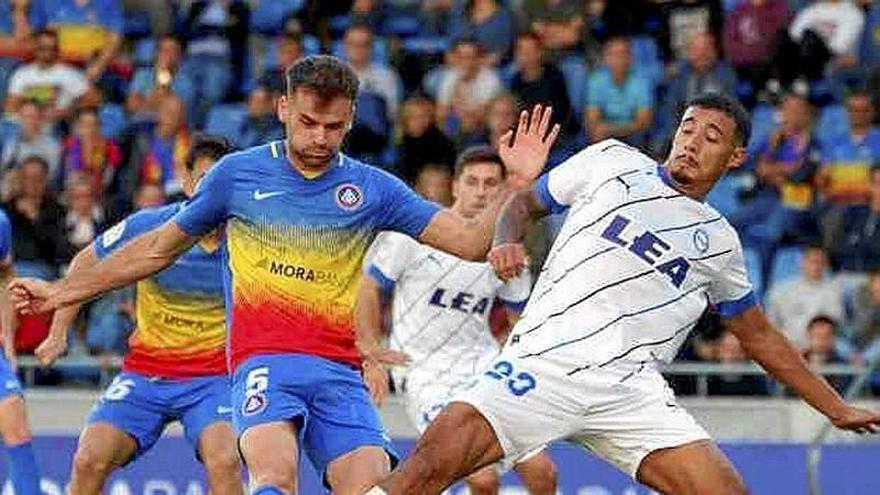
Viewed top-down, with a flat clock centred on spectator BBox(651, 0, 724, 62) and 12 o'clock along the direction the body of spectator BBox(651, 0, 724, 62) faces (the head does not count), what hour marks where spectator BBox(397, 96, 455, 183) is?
spectator BBox(397, 96, 455, 183) is roughly at 2 o'clock from spectator BBox(651, 0, 724, 62).

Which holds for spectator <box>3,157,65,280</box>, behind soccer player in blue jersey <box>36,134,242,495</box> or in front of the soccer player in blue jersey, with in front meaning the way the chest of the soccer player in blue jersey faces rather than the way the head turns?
behind

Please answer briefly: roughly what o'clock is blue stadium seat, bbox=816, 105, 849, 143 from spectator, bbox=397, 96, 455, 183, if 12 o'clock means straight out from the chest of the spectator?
The blue stadium seat is roughly at 9 o'clock from the spectator.

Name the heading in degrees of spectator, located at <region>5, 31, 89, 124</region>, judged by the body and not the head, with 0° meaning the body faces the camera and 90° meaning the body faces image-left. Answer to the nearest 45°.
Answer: approximately 0°

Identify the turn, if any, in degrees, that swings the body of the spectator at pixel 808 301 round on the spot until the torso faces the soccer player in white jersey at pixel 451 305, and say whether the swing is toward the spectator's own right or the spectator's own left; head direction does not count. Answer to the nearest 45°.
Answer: approximately 45° to the spectator's own right

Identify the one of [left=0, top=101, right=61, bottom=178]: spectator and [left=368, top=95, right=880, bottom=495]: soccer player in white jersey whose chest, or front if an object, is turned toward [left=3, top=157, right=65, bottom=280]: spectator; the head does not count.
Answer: [left=0, top=101, right=61, bottom=178]: spectator

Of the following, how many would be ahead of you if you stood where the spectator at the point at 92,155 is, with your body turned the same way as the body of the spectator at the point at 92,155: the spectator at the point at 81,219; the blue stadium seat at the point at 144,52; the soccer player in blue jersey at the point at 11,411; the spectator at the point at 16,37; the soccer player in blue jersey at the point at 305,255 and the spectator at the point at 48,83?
3

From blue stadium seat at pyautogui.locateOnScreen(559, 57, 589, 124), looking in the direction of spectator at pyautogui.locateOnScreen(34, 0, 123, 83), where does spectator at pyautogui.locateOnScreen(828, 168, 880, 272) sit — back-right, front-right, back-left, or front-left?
back-left

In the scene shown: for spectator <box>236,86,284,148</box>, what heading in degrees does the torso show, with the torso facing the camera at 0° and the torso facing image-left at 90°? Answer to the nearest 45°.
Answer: approximately 0°

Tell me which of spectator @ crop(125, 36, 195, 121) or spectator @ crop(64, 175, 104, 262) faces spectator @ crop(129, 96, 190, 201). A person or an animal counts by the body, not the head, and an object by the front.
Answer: spectator @ crop(125, 36, 195, 121)

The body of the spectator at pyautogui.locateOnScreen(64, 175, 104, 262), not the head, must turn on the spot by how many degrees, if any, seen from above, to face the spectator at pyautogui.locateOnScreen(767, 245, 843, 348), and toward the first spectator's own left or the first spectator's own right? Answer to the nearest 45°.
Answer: approximately 45° to the first spectator's own left

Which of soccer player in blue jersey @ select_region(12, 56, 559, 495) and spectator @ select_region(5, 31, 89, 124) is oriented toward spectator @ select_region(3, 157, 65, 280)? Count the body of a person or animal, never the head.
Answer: spectator @ select_region(5, 31, 89, 124)

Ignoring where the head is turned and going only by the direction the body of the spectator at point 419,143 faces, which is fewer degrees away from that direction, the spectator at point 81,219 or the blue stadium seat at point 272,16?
the spectator
